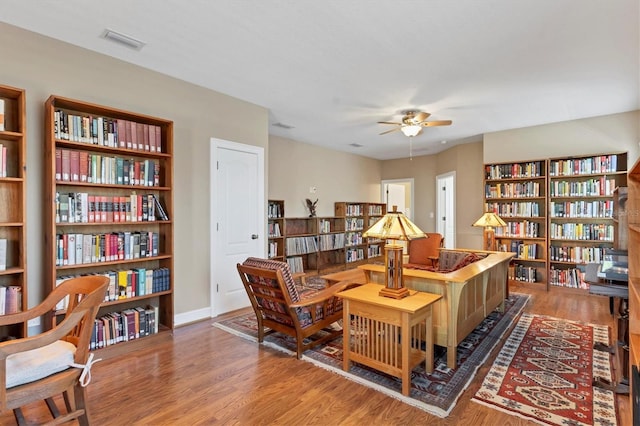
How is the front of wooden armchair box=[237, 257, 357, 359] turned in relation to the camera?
facing away from the viewer and to the right of the viewer

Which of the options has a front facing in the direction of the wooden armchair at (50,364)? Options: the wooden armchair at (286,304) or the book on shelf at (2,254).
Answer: the book on shelf

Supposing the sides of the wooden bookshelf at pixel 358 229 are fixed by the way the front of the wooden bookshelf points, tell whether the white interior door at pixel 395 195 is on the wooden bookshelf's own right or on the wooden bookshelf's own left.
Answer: on the wooden bookshelf's own left

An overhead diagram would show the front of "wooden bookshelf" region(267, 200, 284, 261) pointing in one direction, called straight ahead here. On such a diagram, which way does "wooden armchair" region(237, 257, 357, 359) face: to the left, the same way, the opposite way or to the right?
to the left

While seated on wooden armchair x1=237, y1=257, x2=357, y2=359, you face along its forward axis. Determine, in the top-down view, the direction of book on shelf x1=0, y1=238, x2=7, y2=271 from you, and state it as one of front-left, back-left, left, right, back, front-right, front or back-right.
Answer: back-left

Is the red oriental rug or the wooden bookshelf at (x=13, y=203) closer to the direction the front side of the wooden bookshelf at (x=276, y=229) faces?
the red oriental rug

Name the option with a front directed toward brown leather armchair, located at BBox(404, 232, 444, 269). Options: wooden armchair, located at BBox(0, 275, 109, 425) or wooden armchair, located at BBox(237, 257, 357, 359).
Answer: wooden armchair, located at BBox(237, 257, 357, 359)
